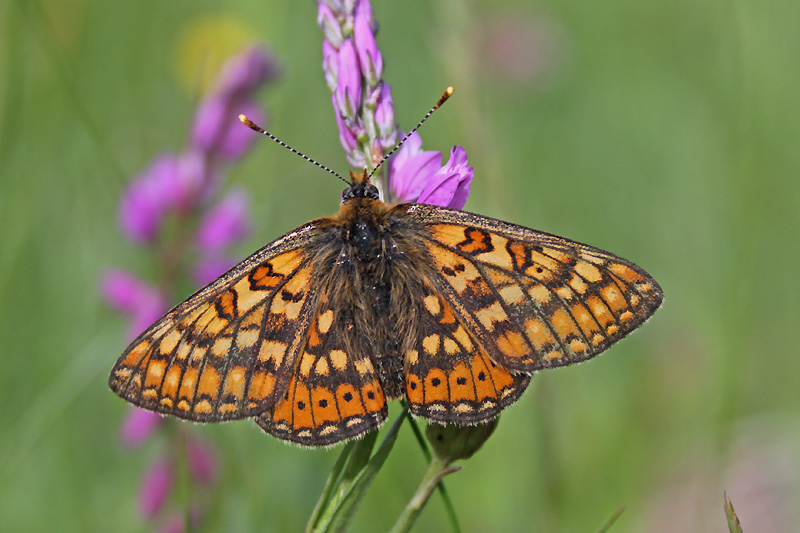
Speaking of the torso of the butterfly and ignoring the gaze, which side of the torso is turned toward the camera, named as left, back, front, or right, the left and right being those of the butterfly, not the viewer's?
back
